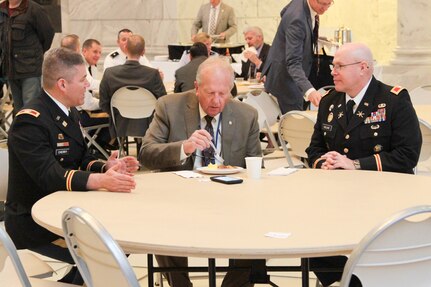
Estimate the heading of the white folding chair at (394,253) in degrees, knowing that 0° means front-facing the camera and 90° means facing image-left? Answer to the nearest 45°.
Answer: approximately 135°

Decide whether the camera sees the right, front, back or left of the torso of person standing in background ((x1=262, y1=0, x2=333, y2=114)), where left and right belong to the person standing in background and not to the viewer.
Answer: right

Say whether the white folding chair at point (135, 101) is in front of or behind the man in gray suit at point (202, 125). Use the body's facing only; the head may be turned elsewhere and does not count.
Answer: behind

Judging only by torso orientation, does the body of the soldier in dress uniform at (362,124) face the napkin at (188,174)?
yes

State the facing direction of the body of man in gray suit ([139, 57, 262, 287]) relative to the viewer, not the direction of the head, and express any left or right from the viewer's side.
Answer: facing the viewer

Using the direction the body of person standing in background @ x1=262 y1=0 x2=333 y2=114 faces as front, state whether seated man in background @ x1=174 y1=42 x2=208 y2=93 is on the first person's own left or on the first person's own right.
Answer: on the first person's own left

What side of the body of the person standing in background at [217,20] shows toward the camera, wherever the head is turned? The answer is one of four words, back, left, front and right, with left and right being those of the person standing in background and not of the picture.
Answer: front

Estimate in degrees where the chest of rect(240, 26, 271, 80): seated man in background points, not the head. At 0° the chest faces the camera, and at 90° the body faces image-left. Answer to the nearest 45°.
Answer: approximately 45°

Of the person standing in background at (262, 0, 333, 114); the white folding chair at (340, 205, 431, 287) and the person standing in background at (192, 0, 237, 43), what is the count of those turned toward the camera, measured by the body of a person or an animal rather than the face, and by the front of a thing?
1

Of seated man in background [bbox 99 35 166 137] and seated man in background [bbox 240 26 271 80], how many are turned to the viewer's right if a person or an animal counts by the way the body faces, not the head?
0

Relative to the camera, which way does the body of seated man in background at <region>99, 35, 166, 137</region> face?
away from the camera

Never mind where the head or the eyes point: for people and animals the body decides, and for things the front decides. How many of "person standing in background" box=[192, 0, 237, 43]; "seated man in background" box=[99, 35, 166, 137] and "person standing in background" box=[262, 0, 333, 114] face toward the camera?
1

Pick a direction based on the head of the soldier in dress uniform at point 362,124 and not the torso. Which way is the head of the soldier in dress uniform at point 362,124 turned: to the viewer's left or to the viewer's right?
to the viewer's left

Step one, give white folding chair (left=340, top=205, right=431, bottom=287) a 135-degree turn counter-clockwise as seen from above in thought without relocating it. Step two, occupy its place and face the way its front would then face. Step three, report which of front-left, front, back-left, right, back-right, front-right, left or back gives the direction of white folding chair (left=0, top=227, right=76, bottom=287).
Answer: right

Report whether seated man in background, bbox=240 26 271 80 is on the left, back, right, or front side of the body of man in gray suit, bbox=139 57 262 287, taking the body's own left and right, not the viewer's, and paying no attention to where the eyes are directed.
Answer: back

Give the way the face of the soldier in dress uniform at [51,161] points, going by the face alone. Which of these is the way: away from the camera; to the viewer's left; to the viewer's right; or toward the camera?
to the viewer's right

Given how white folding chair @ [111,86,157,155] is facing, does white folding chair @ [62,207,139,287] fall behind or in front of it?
behind

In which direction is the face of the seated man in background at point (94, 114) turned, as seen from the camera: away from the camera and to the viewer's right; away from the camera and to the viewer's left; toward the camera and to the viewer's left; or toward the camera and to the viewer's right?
toward the camera and to the viewer's right
